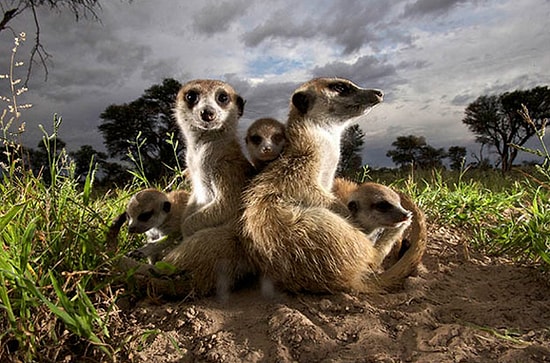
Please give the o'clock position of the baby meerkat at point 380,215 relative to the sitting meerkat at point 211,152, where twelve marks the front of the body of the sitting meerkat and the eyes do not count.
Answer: The baby meerkat is roughly at 8 o'clock from the sitting meerkat.

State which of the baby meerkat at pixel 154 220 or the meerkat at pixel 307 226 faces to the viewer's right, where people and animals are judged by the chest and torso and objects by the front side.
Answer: the meerkat

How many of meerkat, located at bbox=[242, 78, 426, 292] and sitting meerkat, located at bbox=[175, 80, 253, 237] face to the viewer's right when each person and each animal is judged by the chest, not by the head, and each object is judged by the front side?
1

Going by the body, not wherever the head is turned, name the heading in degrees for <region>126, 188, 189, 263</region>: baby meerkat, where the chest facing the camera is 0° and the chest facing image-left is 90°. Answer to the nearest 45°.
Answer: approximately 45°

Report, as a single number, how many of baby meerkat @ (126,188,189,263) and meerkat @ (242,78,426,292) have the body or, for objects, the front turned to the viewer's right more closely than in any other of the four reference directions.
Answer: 1

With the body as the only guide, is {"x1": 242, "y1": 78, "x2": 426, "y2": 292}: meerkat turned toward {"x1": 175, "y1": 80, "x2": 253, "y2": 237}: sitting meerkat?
no

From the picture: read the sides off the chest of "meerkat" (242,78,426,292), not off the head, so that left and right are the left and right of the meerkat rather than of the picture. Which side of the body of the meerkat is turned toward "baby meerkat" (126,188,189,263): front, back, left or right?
back

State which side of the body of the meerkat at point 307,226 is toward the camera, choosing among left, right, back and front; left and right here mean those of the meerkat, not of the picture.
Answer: right

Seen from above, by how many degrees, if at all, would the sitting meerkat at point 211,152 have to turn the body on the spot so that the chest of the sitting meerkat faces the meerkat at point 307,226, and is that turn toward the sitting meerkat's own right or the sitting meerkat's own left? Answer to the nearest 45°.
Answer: approximately 90° to the sitting meerkat's own left

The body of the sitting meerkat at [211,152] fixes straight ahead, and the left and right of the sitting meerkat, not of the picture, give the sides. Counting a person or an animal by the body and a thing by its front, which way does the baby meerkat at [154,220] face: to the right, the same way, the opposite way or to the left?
the same way

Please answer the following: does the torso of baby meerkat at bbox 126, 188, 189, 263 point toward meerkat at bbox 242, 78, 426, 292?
no
